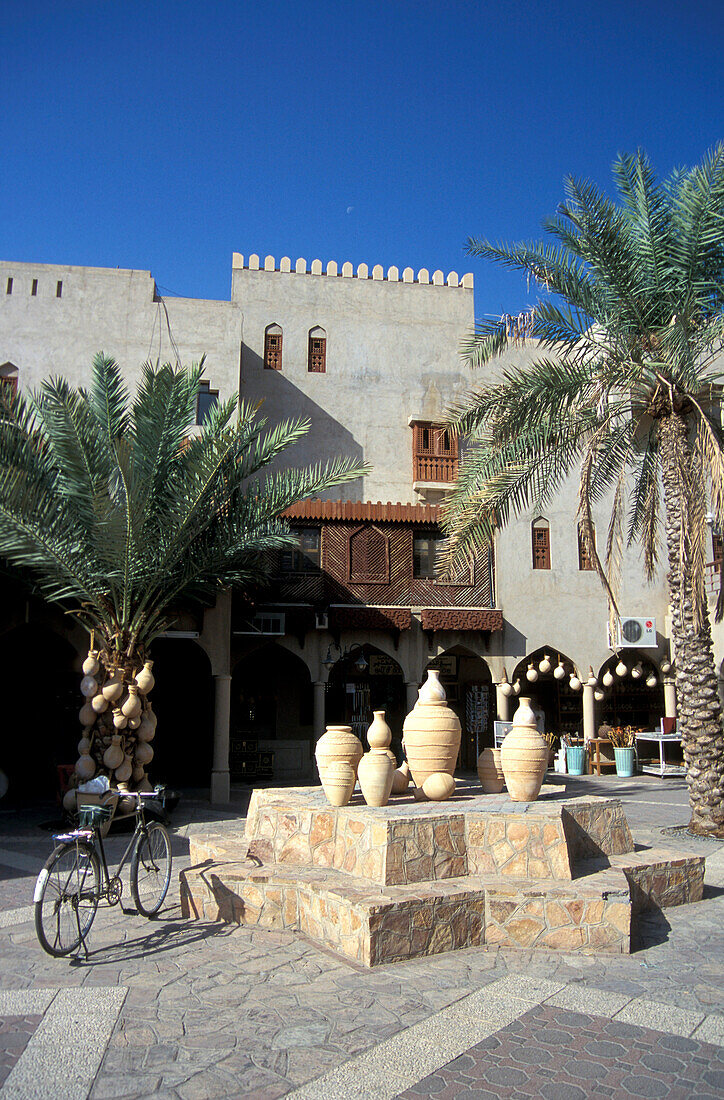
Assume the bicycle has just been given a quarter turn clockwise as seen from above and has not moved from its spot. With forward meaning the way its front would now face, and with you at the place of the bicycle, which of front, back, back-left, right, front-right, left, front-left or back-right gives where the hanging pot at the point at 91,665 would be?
back-left

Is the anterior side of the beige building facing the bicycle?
yes

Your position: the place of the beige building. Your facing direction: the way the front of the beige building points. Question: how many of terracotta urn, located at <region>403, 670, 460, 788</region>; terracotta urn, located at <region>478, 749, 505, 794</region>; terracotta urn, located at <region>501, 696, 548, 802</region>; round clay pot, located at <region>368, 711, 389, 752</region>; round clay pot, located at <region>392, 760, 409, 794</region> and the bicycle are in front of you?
6

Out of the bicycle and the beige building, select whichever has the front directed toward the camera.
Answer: the beige building

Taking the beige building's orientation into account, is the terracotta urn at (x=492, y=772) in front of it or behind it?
in front

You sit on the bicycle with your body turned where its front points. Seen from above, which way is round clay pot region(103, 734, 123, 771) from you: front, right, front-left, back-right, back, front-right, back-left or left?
front-left

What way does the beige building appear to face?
toward the camera

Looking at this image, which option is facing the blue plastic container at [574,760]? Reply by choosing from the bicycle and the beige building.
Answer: the bicycle

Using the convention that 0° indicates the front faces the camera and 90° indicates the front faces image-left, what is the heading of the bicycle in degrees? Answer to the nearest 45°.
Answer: approximately 225°

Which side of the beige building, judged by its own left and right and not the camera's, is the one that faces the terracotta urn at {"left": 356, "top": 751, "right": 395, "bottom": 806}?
front

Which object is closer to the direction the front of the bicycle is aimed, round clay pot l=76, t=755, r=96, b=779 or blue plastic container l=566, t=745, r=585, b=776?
the blue plastic container

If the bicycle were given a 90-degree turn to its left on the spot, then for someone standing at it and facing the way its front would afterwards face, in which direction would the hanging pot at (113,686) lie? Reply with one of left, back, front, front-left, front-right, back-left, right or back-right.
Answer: front-right

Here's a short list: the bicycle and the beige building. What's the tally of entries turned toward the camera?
1

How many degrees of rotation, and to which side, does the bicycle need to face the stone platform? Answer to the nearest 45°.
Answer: approximately 45° to its right

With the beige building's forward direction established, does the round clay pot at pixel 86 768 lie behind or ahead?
ahead

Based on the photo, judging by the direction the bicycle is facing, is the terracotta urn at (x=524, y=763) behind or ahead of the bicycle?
ahead
